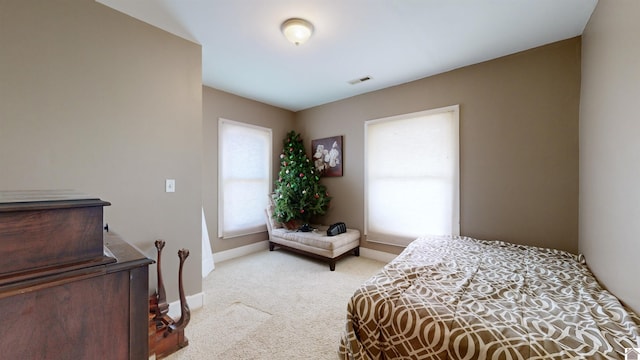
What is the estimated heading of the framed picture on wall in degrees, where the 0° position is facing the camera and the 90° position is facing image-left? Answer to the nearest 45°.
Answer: approximately 45°

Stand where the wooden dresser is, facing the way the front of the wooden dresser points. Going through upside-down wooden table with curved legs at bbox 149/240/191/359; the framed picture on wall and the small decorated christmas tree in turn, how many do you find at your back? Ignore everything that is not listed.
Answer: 0

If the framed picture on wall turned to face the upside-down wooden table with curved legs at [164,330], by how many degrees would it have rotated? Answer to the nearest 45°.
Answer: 0° — it already faces it

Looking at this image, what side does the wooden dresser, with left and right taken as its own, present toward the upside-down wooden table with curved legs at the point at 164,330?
front

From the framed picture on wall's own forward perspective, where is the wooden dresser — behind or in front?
in front

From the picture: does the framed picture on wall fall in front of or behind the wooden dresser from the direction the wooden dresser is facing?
in front

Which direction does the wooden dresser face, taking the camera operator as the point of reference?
facing away from the viewer and to the right of the viewer
